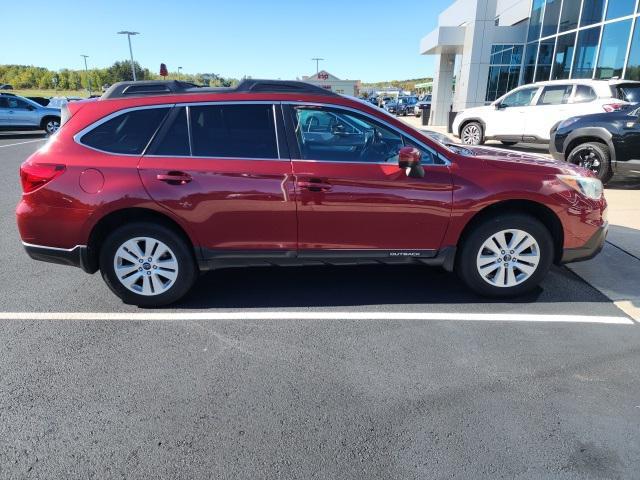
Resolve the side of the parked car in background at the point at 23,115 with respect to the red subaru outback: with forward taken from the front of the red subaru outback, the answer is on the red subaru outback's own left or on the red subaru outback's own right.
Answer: on the red subaru outback's own left

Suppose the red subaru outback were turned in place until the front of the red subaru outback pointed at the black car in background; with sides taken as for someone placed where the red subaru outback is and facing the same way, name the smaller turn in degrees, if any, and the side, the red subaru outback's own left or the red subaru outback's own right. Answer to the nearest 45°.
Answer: approximately 45° to the red subaru outback's own left

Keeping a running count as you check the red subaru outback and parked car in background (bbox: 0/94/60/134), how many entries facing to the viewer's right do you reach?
2

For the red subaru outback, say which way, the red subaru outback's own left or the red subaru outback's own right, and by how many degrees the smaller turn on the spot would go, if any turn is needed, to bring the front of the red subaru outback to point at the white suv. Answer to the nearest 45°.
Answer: approximately 45° to the red subaru outback's own left

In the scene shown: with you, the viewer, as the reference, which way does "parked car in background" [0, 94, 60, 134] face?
facing to the right of the viewer

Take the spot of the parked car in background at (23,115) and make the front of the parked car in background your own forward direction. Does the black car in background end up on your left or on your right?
on your right

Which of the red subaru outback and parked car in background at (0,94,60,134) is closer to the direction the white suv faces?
the parked car in background

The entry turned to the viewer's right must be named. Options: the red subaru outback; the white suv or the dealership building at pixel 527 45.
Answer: the red subaru outback

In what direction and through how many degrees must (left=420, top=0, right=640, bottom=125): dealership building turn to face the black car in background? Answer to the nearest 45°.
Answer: approximately 45° to its left

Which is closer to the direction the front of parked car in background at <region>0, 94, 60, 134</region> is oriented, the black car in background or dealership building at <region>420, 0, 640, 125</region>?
the dealership building

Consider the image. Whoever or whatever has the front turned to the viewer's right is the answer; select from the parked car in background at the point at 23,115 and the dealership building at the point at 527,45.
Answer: the parked car in background

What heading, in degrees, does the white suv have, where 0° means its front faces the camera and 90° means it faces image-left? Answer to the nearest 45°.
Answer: approximately 135°

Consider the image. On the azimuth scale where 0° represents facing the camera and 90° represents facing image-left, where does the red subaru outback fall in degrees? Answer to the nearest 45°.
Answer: approximately 270°

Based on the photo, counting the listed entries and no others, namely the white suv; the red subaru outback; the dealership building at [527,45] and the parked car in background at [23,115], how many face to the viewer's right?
2
